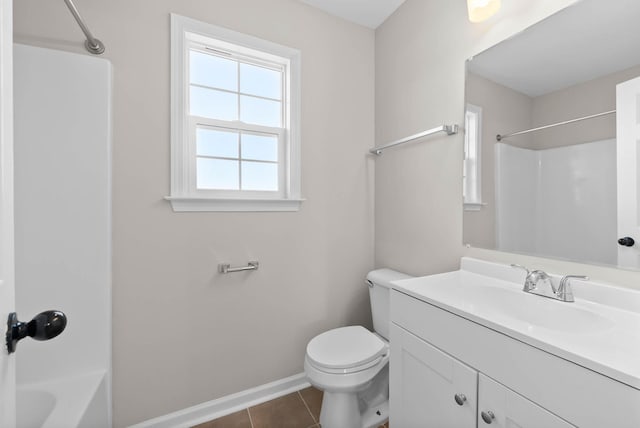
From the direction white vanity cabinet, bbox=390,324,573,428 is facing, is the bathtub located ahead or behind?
ahead

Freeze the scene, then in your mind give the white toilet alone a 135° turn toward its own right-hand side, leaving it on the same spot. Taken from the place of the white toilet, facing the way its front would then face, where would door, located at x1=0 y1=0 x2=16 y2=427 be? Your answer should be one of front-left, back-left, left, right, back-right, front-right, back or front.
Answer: back-left

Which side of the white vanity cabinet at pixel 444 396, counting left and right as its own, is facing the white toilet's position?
right

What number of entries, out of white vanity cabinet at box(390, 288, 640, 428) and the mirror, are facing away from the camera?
0

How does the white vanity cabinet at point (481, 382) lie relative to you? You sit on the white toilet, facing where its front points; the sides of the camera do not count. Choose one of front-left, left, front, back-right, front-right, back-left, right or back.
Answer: left

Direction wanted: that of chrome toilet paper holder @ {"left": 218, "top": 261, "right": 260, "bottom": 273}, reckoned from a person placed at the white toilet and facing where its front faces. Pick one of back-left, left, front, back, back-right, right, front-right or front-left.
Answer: front-right

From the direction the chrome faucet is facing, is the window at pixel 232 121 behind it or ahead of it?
ahead

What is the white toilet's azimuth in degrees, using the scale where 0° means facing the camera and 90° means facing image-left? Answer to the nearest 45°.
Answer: approximately 45°

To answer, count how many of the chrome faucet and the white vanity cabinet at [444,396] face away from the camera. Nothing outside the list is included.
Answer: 0
